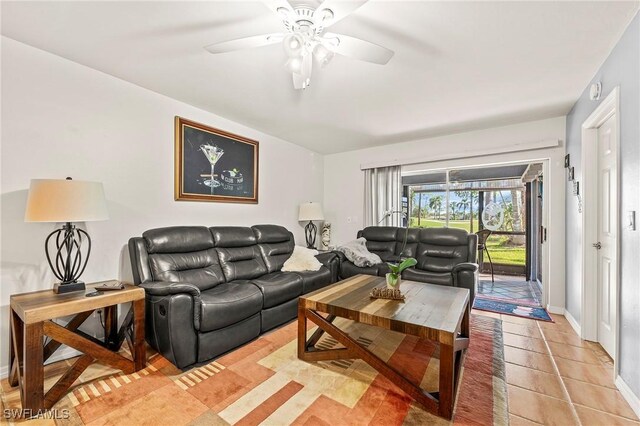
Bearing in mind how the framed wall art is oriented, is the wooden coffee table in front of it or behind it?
in front

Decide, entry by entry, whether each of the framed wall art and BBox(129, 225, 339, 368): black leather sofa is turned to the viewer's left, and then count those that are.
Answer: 0

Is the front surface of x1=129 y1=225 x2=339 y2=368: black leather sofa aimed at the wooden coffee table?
yes

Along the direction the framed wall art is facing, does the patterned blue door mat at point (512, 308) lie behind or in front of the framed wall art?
in front

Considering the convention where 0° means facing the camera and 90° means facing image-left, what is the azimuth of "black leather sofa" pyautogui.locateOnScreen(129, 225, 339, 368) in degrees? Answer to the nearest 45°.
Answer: approximately 315°

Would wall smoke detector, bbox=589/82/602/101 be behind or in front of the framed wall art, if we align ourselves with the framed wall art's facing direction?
in front

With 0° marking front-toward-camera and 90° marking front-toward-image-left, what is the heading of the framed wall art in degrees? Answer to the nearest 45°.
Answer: approximately 315°

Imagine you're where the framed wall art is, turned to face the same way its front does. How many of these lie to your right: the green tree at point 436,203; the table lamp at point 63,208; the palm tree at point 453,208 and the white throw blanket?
1

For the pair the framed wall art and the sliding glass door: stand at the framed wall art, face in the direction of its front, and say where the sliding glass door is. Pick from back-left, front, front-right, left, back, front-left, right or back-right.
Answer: front-left

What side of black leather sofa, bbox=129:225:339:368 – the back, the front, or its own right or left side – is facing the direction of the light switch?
front

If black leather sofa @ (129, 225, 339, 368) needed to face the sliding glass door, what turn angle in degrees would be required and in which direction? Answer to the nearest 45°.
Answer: approximately 45° to its left
